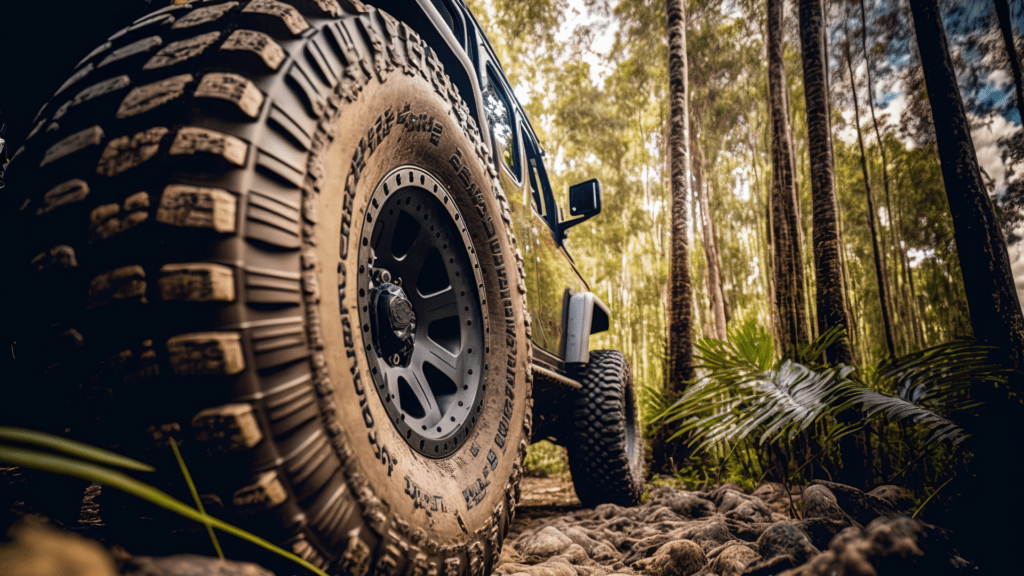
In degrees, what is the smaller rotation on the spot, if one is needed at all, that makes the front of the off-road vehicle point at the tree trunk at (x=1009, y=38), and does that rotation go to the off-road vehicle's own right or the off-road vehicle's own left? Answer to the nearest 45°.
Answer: approximately 45° to the off-road vehicle's own right

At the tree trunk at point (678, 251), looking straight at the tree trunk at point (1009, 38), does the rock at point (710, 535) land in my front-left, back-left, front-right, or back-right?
front-right

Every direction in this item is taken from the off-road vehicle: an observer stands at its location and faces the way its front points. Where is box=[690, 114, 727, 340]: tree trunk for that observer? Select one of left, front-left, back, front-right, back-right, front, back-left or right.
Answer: front

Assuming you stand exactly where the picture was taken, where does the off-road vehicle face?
facing away from the viewer and to the right of the viewer

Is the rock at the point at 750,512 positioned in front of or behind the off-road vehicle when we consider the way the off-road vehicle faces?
in front

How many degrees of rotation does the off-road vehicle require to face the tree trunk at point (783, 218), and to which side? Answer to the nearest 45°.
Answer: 0° — it already faces it

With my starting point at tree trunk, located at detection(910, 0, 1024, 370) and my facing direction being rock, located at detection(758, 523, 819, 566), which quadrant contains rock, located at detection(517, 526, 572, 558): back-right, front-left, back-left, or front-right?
front-right

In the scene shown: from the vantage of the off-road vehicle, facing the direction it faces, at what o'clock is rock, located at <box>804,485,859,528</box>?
The rock is roughly at 1 o'clock from the off-road vehicle.

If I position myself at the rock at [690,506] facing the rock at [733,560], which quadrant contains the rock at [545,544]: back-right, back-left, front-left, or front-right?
front-right

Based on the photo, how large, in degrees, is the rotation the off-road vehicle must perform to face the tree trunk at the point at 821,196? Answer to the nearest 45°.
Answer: approximately 45° to its right

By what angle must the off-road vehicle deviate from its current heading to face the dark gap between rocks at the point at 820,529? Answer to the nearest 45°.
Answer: approximately 45° to its right

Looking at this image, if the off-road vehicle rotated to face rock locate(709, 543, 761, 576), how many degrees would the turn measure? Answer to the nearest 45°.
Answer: approximately 45° to its right

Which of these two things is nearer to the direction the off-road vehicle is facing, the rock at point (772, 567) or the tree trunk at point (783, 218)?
the tree trunk

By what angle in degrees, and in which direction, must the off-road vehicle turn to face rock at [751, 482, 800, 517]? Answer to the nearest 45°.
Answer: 0° — it already faces it
